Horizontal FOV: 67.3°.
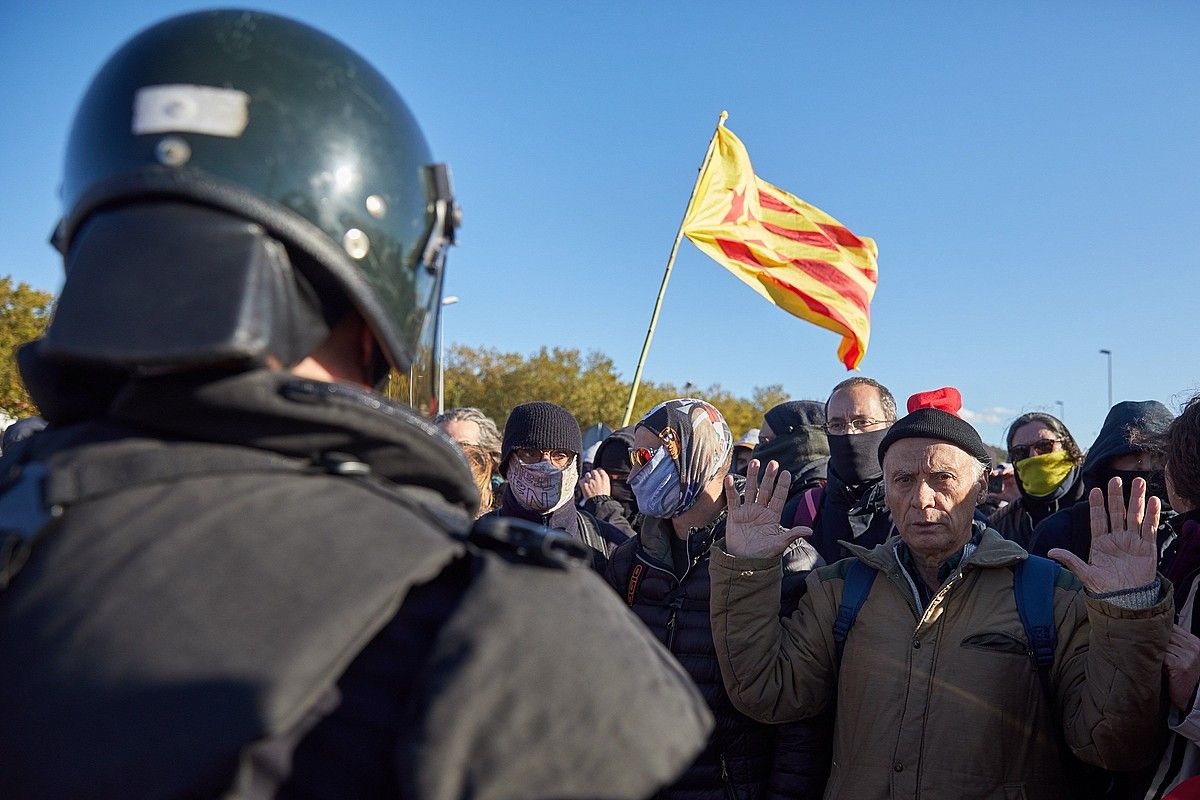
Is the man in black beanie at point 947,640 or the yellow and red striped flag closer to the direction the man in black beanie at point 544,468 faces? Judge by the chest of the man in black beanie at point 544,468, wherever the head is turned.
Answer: the man in black beanie

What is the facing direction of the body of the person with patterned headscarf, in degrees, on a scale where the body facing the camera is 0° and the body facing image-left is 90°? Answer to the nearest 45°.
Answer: approximately 45°

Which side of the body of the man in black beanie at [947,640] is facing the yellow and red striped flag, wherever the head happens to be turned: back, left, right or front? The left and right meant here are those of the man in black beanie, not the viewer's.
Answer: back

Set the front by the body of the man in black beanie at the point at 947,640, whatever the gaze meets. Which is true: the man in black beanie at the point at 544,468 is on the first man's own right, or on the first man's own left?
on the first man's own right

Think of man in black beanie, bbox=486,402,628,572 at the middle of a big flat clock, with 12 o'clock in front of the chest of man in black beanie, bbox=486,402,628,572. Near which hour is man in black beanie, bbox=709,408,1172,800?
man in black beanie, bbox=709,408,1172,800 is roughly at 11 o'clock from man in black beanie, bbox=486,402,628,572.

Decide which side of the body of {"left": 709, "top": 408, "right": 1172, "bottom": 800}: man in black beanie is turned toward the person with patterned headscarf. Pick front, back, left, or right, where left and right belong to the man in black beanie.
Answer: right

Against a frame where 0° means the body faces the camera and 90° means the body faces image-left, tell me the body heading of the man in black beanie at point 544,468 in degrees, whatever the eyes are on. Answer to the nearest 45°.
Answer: approximately 0°

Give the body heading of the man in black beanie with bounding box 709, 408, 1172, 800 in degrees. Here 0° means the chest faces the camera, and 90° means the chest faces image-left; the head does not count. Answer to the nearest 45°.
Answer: approximately 0°

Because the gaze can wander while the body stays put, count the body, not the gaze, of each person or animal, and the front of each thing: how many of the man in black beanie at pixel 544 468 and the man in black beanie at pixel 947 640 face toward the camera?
2
